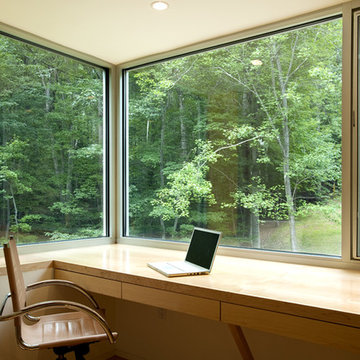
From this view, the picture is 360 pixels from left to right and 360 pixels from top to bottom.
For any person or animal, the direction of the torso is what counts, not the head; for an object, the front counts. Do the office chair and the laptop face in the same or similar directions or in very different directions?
very different directions

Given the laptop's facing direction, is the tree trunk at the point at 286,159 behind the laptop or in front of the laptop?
behind

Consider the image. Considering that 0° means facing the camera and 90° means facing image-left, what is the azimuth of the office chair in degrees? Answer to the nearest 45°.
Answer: approximately 270°

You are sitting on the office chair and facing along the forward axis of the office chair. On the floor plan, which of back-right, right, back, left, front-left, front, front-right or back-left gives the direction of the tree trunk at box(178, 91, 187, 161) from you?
front-left

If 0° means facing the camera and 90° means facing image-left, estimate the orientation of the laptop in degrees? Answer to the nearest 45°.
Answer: approximately 45°

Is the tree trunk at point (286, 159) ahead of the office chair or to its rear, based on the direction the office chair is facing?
ahead

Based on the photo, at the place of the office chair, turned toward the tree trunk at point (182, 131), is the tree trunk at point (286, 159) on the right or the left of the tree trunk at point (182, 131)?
right

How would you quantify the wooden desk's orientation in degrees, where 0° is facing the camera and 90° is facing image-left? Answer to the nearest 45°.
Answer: approximately 45°
